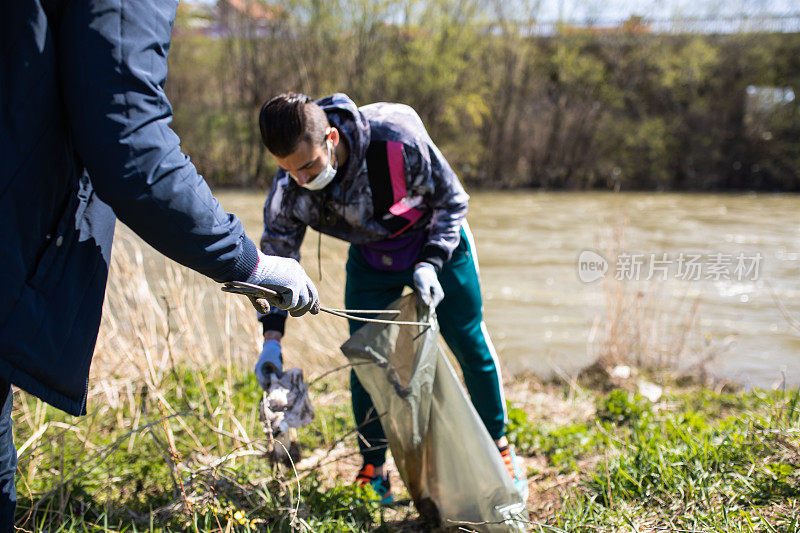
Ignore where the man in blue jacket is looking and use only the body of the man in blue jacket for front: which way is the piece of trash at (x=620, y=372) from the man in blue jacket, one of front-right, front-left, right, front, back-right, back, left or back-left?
front-left

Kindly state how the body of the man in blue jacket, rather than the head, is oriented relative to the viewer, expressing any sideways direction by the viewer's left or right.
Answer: facing to the right of the viewer

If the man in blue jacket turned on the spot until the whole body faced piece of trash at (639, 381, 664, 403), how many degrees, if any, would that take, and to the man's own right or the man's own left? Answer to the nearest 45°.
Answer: approximately 45° to the man's own left
